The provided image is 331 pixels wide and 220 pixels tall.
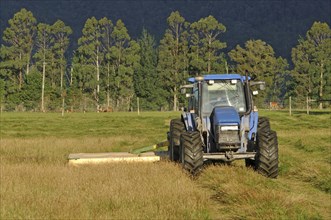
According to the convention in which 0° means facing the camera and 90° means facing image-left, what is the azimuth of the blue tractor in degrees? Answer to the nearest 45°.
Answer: approximately 0°
